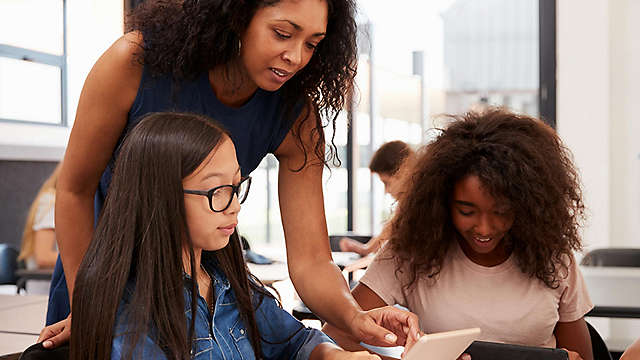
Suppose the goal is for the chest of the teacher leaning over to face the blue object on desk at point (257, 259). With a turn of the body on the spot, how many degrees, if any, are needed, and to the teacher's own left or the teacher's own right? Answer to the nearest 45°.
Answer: approximately 135° to the teacher's own left

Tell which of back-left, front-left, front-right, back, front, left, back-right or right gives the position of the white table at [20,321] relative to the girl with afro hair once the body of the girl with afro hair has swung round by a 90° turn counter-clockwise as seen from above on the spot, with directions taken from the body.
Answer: back

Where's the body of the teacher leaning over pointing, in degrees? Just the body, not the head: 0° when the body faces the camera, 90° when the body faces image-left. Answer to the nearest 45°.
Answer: approximately 315°

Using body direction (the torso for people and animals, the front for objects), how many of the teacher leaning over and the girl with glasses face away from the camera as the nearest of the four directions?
0

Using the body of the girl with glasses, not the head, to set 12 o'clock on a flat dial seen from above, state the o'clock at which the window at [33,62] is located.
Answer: The window is roughly at 7 o'clock from the girl with glasses.

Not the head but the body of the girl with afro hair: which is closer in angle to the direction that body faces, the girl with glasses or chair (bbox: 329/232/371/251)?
the girl with glasses

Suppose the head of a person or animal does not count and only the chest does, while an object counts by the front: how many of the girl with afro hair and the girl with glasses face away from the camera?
0

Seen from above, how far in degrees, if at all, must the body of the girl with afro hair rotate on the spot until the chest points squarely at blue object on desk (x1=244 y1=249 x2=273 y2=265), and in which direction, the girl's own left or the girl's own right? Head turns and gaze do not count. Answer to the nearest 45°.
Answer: approximately 135° to the girl's own right

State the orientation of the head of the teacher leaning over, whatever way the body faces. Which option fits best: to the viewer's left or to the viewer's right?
to the viewer's right

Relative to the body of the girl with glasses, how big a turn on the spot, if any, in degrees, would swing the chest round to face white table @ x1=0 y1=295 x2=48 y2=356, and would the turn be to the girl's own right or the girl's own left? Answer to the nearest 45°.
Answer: approximately 180°

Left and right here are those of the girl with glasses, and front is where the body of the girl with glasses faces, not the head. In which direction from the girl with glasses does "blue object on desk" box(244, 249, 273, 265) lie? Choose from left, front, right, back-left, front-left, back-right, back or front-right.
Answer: back-left

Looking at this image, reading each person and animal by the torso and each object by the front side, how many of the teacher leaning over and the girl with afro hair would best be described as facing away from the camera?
0
